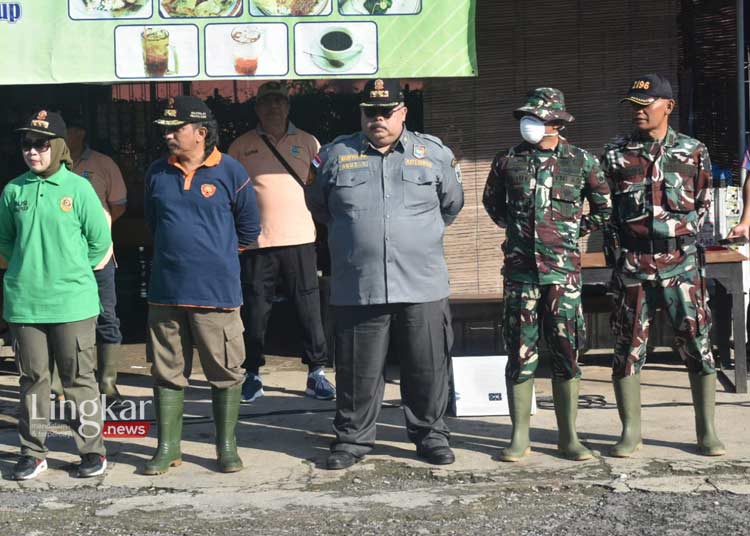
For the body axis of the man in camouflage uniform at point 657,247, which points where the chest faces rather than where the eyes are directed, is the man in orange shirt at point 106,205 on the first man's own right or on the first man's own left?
on the first man's own right

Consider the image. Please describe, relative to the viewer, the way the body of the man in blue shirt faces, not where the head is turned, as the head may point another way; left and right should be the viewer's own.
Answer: facing the viewer and to the left of the viewer

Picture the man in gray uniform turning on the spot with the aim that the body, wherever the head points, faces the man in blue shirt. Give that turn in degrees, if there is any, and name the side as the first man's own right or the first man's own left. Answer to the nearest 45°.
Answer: approximately 90° to the first man's own right

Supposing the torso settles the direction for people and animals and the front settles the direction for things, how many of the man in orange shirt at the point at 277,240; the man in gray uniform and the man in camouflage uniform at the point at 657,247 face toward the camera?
3

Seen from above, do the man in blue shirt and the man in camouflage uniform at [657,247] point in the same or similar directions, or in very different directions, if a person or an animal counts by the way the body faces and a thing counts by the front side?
same or similar directions

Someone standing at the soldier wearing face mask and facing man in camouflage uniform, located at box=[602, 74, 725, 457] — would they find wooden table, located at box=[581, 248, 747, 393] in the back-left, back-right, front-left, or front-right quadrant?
front-left

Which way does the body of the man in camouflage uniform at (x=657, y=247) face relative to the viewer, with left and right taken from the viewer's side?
facing the viewer

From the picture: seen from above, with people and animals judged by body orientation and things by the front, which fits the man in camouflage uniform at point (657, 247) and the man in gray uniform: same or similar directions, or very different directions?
same or similar directions

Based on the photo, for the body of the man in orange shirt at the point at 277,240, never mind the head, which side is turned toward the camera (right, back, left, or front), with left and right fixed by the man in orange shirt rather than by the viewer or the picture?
front

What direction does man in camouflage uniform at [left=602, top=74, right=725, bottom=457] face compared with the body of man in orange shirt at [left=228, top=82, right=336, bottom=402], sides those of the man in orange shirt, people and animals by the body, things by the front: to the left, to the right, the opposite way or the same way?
the same way

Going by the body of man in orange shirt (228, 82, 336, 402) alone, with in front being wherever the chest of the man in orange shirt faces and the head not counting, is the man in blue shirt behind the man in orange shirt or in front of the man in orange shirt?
in front

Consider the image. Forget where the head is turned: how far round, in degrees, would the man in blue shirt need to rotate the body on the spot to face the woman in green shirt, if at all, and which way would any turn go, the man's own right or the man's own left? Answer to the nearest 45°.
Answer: approximately 45° to the man's own right

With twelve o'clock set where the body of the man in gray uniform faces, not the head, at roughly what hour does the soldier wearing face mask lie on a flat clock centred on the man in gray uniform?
The soldier wearing face mask is roughly at 9 o'clock from the man in gray uniform.

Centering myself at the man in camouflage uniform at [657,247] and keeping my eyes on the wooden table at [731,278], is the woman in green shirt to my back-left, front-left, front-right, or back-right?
back-left

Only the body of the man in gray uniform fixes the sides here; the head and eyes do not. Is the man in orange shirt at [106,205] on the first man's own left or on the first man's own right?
on the first man's own right

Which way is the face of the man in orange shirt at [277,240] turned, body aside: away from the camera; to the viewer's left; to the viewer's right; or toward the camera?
toward the camera

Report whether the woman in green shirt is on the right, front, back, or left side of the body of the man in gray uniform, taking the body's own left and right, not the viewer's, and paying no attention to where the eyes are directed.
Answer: right

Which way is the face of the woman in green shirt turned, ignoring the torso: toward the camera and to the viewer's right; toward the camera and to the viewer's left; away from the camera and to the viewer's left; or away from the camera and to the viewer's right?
toward the camera and to the viewer's left
